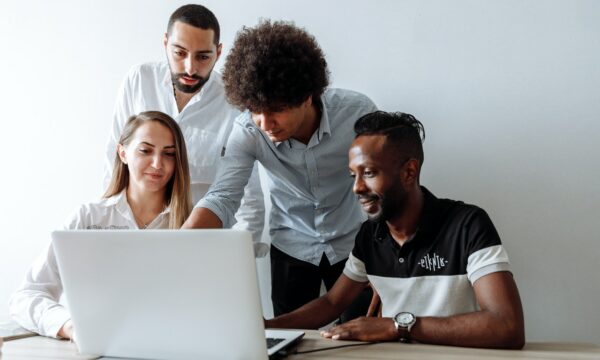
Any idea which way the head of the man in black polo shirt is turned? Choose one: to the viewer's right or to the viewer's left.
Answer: to the viewer's left

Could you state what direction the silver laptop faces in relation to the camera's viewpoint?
facing away from the viewer and to the right of the viewer

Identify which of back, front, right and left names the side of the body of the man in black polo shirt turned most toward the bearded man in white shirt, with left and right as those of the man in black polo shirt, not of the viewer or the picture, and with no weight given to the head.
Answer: right

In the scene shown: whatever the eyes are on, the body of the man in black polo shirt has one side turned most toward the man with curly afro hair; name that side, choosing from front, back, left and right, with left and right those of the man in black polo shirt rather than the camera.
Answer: right

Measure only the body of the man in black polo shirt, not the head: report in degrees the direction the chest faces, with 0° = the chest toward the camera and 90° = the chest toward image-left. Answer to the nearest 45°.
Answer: approximately 45°

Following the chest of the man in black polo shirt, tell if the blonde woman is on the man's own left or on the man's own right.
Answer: on the man's own right

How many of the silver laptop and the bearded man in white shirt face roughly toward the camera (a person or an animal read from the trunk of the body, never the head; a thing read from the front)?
1

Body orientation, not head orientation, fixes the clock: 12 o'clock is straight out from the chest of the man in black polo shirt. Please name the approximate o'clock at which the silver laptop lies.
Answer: The silver laptop is roughly at 12 o'clock from the man in black polo shirt.

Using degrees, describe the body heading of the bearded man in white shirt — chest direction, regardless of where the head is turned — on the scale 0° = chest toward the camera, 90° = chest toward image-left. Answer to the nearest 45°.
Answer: approximately 0°
